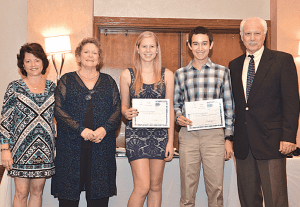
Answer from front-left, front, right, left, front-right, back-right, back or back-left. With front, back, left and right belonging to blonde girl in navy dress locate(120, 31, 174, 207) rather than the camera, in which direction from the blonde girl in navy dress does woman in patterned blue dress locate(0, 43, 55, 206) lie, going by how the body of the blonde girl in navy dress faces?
right

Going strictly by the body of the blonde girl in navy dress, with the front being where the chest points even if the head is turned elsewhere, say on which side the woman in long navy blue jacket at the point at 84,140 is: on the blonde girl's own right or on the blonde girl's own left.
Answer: on the blonde girl's own right

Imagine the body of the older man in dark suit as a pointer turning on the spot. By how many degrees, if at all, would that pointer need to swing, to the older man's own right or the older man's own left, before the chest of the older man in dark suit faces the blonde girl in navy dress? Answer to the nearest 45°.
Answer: approximately 45° to the older man's own right

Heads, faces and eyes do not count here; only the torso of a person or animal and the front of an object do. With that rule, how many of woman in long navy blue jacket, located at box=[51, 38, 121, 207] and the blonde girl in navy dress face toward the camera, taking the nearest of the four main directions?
2

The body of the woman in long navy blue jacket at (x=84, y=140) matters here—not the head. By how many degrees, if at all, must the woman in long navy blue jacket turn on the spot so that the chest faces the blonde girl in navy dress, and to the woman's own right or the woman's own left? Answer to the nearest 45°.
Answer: approximately 90° to the woman's own left

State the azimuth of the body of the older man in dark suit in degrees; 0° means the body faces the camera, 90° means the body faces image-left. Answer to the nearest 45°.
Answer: approximately 45°

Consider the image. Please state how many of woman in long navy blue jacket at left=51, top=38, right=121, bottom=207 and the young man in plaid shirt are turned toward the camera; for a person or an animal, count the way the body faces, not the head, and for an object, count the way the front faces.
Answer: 2
